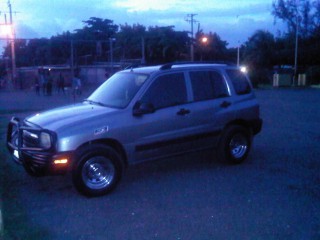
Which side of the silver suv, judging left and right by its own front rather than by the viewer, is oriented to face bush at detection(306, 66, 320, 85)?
back
